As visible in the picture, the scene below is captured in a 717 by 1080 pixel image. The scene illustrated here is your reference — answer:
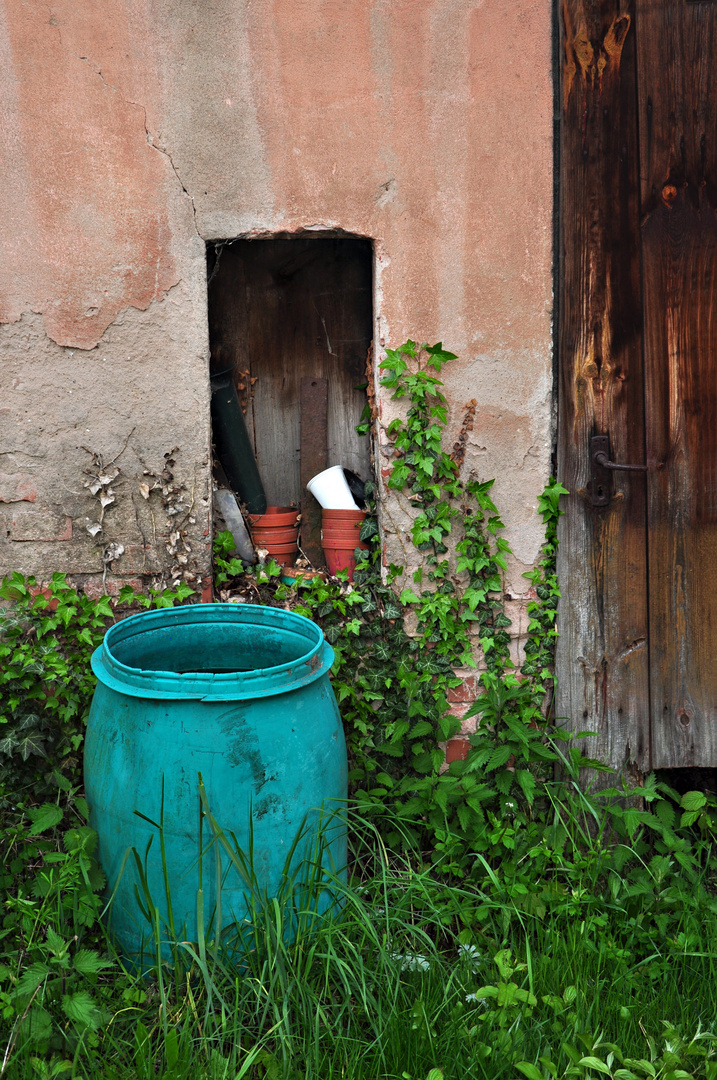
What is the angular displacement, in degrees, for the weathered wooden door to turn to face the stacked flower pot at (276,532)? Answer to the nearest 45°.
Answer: approximately 90° to its right

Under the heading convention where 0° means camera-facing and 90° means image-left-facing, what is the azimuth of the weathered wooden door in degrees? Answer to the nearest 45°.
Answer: approximately 0°

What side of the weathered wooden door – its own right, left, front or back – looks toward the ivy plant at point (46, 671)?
right

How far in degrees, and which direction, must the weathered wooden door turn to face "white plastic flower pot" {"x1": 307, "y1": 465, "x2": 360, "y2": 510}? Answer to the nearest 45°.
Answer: approximately 90° to its right
